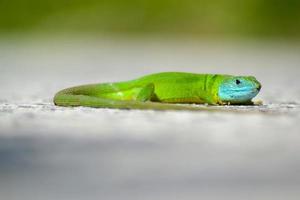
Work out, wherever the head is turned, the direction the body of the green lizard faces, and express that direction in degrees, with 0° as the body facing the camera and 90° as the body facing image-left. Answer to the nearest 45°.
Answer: approximately 270°
